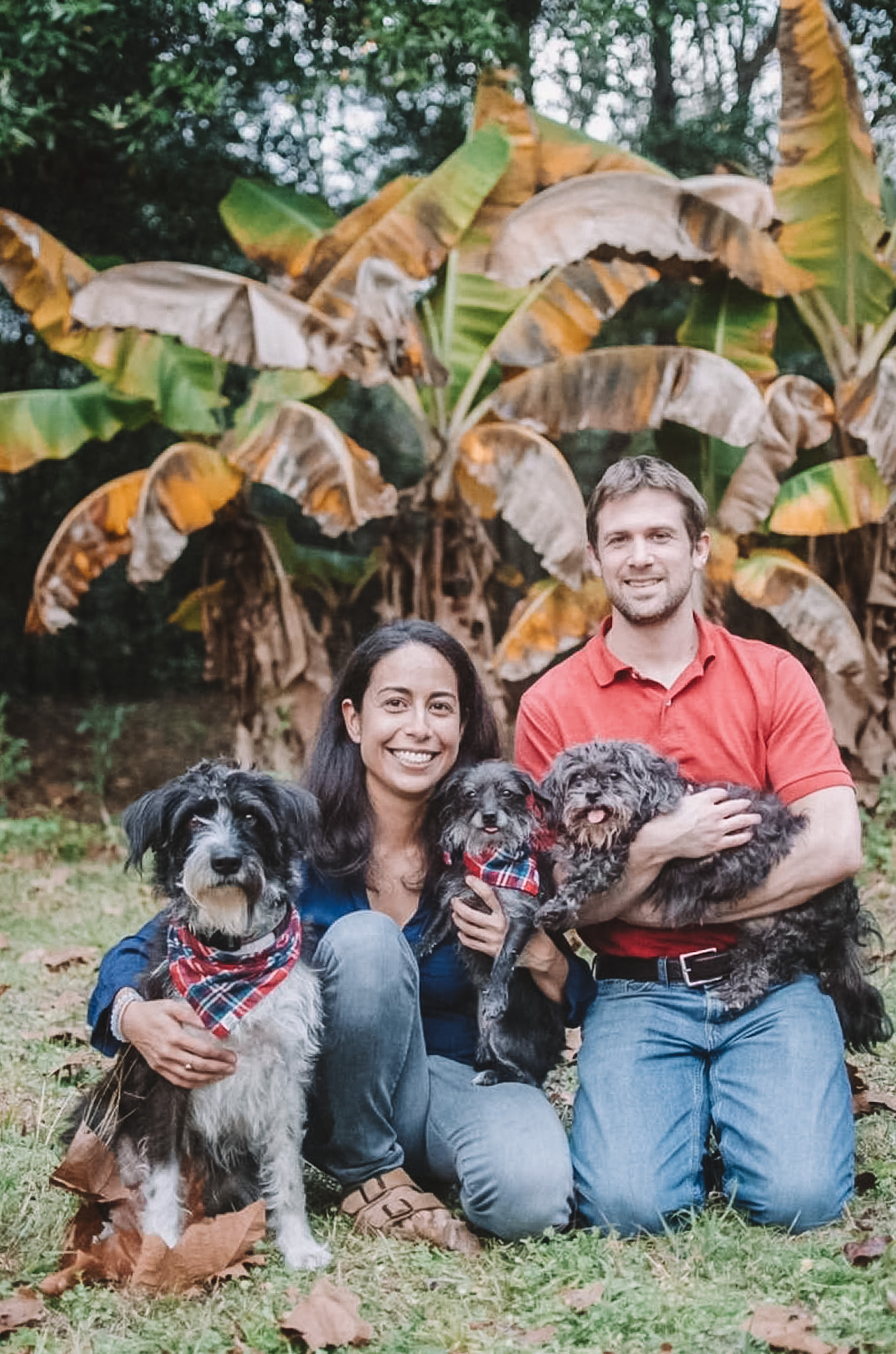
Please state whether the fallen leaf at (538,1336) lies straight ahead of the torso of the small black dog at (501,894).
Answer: yes

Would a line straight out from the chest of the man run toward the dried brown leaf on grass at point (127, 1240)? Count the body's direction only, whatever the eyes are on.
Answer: no

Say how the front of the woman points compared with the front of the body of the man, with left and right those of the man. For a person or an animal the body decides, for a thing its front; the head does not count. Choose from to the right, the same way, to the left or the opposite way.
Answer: the same way

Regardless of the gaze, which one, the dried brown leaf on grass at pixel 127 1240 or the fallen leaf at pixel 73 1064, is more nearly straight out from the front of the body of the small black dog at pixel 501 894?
the dried brown leaf on grass

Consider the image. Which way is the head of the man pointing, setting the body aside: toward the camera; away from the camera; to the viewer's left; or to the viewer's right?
toward the camera

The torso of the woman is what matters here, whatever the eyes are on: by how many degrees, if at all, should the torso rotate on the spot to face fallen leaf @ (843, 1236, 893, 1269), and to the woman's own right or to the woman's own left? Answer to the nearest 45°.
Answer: approximately 45° to the woman's own left

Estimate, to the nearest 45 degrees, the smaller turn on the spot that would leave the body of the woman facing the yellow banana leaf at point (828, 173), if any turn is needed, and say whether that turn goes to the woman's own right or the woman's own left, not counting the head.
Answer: approximately 135° to the woman's own left

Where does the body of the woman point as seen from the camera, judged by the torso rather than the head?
toward the camera

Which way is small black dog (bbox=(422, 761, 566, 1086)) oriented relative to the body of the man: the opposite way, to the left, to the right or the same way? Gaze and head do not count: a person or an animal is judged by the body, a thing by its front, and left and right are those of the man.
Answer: the same way

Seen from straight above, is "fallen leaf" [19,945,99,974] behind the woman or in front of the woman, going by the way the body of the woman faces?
behind

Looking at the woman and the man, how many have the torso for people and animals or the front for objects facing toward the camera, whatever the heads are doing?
2

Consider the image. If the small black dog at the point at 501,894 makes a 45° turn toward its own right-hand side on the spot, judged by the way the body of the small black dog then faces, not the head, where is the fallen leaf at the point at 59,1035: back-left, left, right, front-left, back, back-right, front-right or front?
right

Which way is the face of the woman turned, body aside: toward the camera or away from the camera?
toward the camera

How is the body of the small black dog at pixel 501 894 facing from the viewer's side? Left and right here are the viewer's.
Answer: facing the viewer
